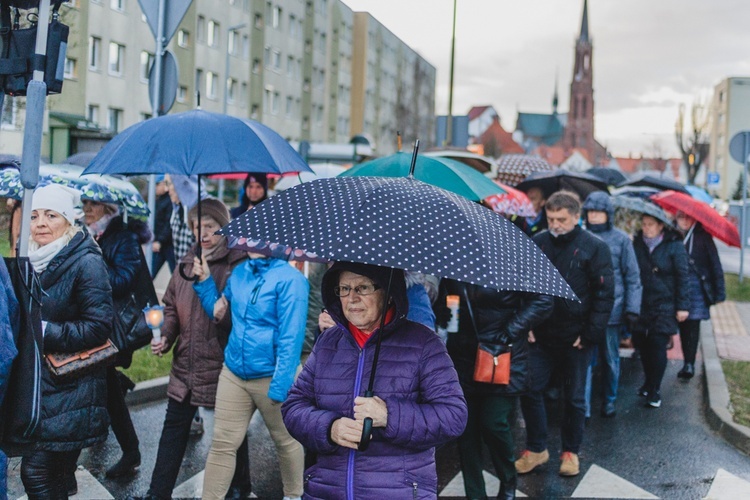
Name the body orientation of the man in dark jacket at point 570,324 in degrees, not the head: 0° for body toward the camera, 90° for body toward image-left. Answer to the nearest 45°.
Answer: approximately 45°

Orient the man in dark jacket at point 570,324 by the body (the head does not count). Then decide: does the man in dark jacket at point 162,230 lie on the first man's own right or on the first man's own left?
on the first man's own right

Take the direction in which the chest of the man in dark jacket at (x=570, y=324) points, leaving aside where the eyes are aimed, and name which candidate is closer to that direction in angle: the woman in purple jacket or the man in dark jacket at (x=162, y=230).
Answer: the woman in purple jacket
